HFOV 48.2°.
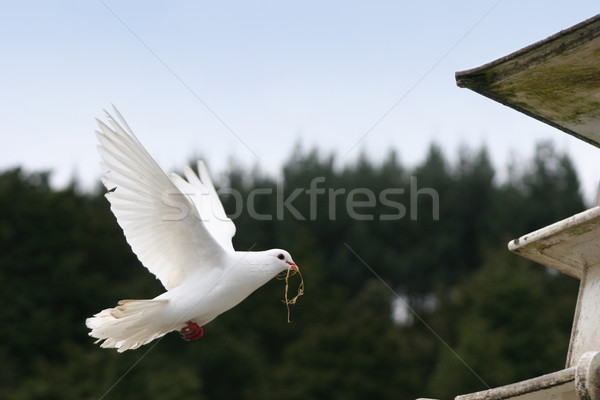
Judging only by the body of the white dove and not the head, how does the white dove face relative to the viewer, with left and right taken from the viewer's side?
facing to the right of the viewer
